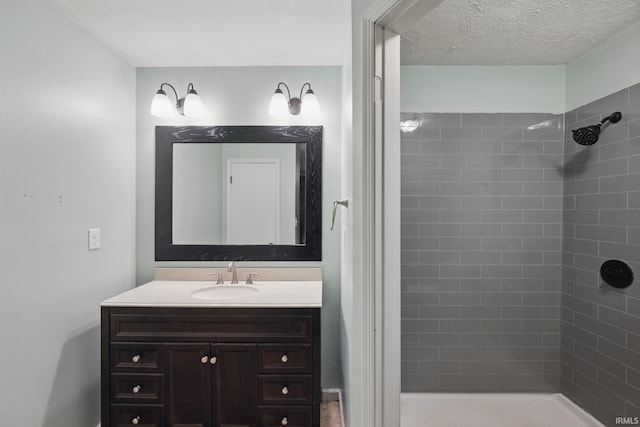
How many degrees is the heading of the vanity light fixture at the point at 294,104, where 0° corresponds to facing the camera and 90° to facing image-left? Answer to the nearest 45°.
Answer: approximately 0°

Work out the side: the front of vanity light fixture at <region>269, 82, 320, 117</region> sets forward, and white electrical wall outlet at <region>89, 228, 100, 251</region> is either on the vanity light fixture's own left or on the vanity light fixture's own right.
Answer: on the vanity light fixture's own right

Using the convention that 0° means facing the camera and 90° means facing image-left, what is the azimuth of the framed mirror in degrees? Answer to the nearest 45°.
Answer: approximately 0°
